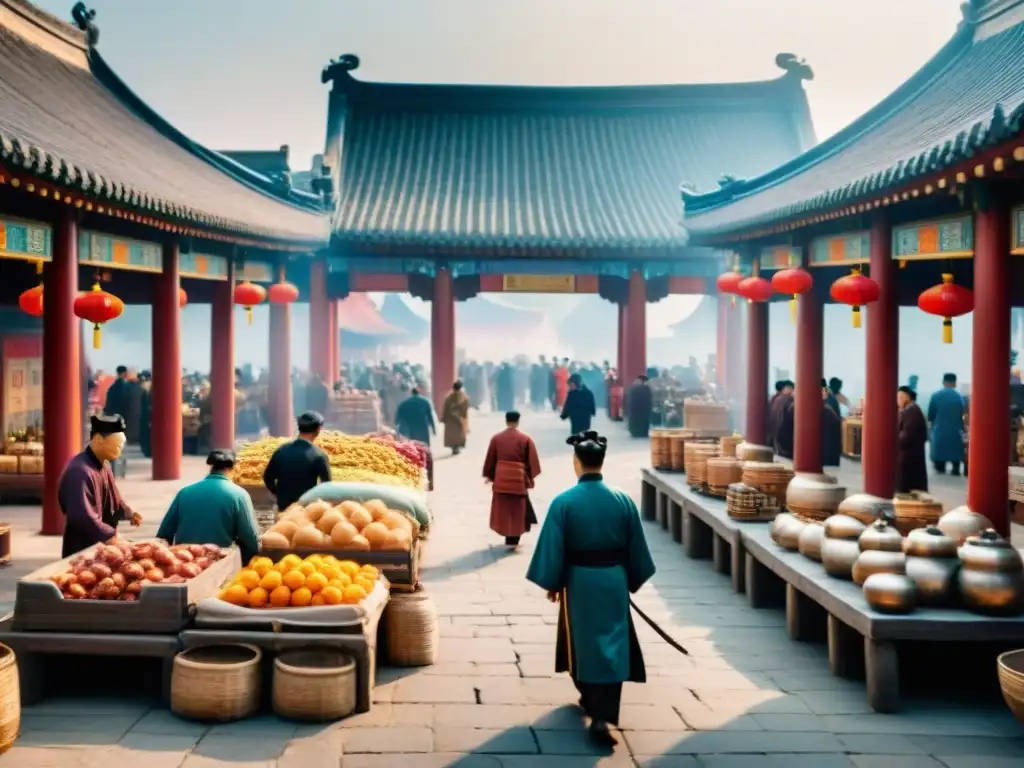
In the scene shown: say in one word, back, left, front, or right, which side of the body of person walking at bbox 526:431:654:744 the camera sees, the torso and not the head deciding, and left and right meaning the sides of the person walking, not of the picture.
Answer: back

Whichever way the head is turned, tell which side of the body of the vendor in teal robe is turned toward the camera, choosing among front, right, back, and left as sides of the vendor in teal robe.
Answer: back

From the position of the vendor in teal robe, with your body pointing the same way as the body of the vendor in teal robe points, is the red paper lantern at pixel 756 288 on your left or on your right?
on your right
